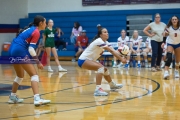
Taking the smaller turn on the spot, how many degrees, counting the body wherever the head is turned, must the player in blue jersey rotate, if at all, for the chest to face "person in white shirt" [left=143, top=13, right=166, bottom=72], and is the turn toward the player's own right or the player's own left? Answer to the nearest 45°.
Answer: approximately 45° to the player's own left

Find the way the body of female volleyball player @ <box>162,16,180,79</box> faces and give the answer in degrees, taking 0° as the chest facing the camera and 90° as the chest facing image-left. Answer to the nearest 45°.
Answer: approximately 0°

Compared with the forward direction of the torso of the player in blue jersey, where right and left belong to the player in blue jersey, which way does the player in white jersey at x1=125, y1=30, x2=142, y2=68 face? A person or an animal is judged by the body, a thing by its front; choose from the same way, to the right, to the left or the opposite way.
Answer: to the right

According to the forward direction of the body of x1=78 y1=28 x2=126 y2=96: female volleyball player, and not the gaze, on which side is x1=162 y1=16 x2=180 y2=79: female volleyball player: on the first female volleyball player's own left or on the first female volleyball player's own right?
on the first female volleyball player's own left

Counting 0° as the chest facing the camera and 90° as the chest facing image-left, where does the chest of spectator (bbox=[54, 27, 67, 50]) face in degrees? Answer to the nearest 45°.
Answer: approximately 315°

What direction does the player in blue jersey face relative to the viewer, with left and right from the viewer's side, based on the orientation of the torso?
facing to the right of the viewer

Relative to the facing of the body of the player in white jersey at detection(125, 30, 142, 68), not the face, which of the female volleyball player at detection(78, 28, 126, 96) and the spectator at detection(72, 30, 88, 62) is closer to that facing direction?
the female volleyball player
